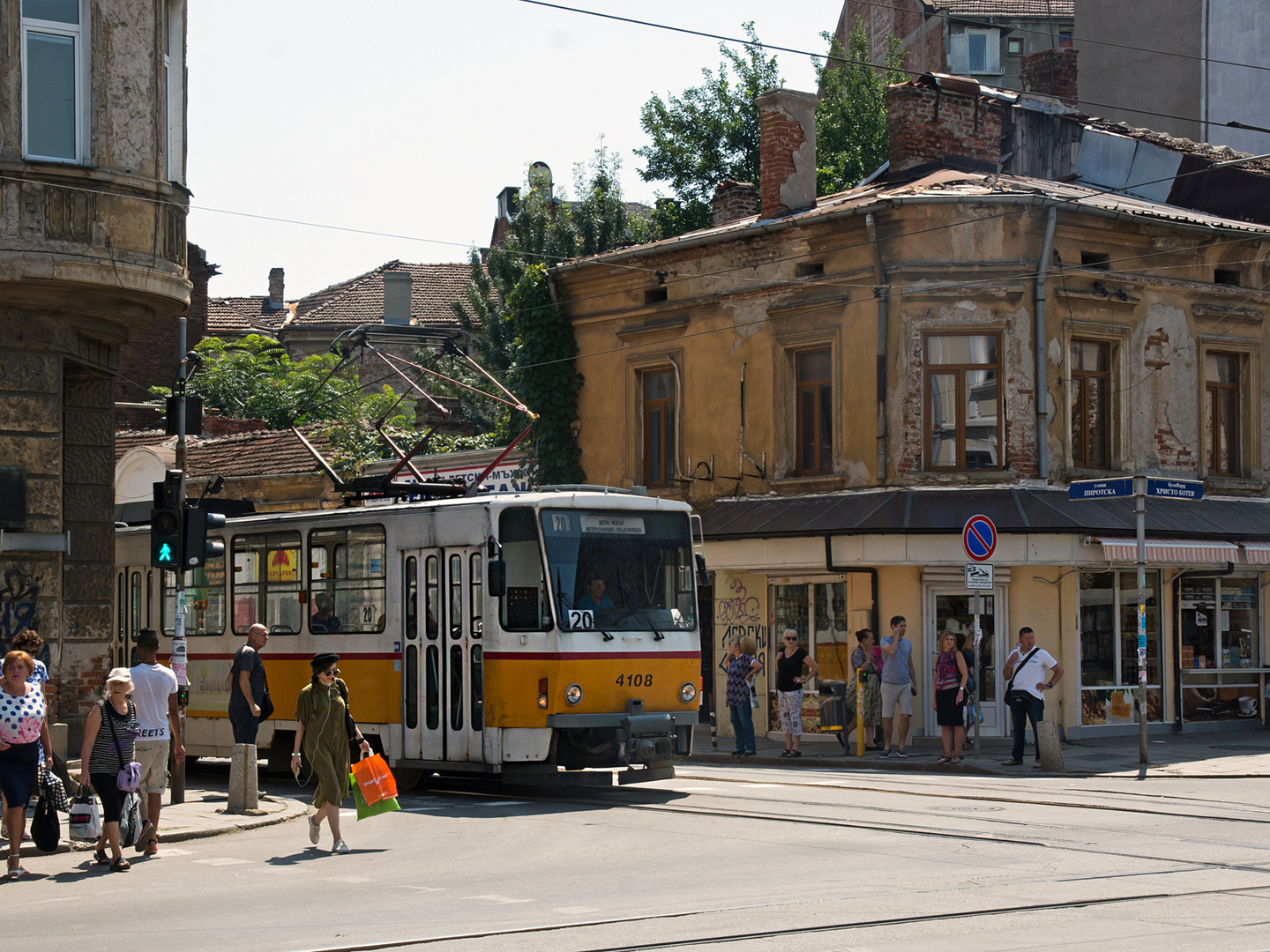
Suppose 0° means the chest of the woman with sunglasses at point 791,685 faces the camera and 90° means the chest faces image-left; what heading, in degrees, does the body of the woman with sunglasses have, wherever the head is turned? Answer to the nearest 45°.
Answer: approximately 0°

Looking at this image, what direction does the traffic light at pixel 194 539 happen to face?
to the viewer's right

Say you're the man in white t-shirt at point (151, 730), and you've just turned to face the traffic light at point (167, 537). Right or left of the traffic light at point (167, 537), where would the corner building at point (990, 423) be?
right

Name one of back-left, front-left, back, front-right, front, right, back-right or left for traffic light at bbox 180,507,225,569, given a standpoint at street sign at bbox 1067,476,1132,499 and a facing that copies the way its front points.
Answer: front-right

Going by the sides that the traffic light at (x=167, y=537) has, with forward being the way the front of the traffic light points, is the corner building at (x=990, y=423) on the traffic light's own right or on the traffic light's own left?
on the traffic light's own left

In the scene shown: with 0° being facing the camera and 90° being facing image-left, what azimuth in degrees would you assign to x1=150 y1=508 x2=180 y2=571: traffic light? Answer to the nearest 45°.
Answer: approximately 0°
